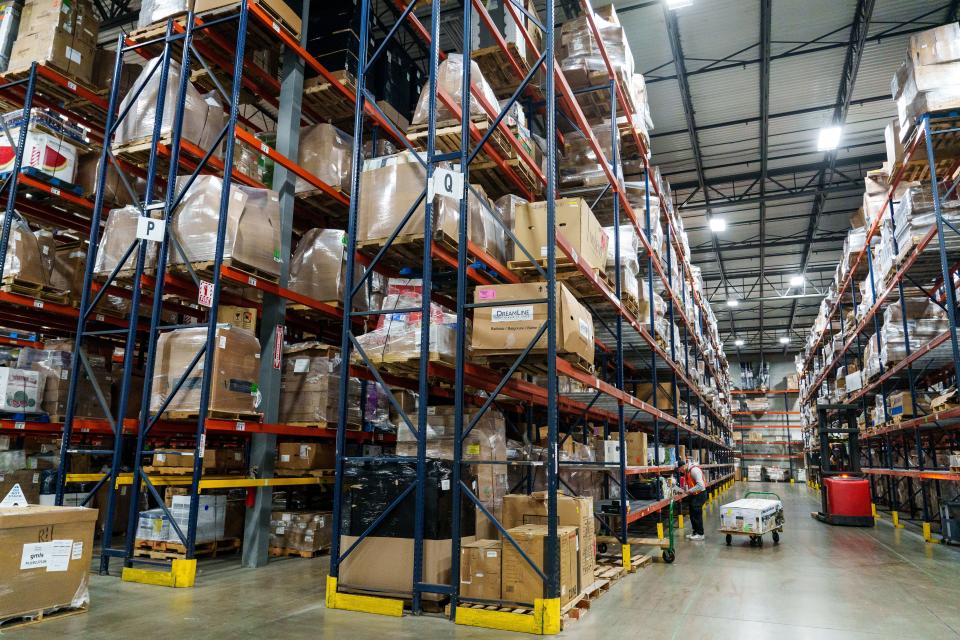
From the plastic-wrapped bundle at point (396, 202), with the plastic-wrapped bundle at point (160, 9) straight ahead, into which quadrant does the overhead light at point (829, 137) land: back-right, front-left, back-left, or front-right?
back-right

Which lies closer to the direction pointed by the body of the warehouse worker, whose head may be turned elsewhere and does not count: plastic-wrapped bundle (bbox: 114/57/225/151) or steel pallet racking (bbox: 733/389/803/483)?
the plastic-wrapped bundle

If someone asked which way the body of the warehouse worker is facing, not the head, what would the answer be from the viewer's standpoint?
to the viewer's left

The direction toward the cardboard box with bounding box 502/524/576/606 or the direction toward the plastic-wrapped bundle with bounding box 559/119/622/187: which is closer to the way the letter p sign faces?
the cardboard box

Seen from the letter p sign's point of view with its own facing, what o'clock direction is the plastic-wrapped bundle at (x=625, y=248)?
The plastic-wrapped bundle is roughly at 9 o'clock from the letter p sign.

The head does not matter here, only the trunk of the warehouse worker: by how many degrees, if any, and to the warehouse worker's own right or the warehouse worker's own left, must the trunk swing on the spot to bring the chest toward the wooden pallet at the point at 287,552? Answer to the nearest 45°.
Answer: approximately 45° to the warehouse worker's own left

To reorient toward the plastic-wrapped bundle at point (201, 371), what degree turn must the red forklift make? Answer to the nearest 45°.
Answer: approximately 90° to its left

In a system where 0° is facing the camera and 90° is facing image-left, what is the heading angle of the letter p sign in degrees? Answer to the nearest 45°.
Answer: approximately 0°
